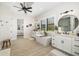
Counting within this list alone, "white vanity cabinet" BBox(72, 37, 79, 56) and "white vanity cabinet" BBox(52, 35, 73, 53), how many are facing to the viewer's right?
0

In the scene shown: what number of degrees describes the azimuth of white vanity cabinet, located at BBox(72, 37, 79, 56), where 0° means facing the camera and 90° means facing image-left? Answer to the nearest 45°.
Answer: approximately 45°

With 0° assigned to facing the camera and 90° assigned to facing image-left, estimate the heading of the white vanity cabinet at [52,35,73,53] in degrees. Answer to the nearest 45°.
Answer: approximately 45°
